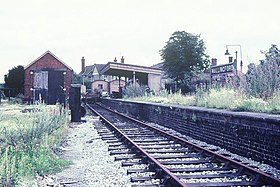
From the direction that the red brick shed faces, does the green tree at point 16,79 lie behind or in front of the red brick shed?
behind

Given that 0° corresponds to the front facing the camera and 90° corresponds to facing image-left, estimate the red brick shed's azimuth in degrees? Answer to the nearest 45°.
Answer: approximately 0°
